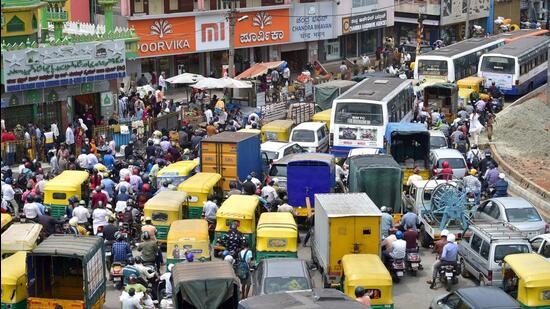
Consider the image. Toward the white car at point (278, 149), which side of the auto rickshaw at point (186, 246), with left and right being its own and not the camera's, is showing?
front

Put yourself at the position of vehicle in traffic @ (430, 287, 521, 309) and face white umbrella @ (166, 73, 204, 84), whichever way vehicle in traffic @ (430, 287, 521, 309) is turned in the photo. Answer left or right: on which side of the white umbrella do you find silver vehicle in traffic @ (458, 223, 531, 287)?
right

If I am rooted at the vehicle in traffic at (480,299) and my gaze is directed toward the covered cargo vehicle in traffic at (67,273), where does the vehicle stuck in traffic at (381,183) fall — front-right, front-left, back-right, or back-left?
front-right

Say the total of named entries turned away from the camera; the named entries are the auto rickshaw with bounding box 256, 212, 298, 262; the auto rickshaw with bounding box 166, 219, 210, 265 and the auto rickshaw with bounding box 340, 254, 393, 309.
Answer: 3

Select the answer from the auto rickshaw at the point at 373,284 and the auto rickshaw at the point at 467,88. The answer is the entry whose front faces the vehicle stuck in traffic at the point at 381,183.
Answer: the auto rickshaw at the point at 373,284

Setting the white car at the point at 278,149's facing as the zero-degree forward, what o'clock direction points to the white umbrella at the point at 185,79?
The white umbrella is roughly at 10 o'clock from the white car.

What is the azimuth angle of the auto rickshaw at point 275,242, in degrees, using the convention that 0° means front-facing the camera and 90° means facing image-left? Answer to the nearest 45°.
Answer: approximately 180°

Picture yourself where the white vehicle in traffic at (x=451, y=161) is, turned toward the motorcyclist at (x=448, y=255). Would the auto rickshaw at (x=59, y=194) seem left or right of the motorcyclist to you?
right

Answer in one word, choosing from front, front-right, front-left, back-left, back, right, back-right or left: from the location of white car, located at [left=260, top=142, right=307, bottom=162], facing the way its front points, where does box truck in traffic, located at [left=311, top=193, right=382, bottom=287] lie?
back-right

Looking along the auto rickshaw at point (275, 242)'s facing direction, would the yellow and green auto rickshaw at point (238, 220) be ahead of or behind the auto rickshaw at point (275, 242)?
ahead

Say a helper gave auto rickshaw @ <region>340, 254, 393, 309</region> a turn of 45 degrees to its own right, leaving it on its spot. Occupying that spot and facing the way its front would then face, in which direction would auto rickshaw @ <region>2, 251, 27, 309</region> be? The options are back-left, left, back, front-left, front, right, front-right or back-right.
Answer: back-left

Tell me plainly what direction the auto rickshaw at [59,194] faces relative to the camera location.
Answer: facing away from the viewer and to the right of the viewer

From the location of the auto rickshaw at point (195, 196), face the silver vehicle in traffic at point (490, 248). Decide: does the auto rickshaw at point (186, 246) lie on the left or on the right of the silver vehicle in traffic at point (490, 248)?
right

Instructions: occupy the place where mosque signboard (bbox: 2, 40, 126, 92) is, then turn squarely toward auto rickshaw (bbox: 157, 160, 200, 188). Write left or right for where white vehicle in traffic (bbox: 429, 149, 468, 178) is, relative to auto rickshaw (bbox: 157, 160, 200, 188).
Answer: left

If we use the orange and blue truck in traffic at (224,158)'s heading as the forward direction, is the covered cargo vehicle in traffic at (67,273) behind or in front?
behind

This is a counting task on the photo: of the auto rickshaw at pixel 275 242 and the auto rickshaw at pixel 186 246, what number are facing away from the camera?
2

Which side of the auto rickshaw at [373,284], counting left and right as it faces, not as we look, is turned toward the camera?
back

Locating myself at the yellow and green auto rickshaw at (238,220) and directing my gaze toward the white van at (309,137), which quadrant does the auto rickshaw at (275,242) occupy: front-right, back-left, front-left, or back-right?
back-right

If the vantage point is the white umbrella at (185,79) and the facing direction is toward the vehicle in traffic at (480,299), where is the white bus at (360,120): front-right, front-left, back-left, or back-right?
front-left
